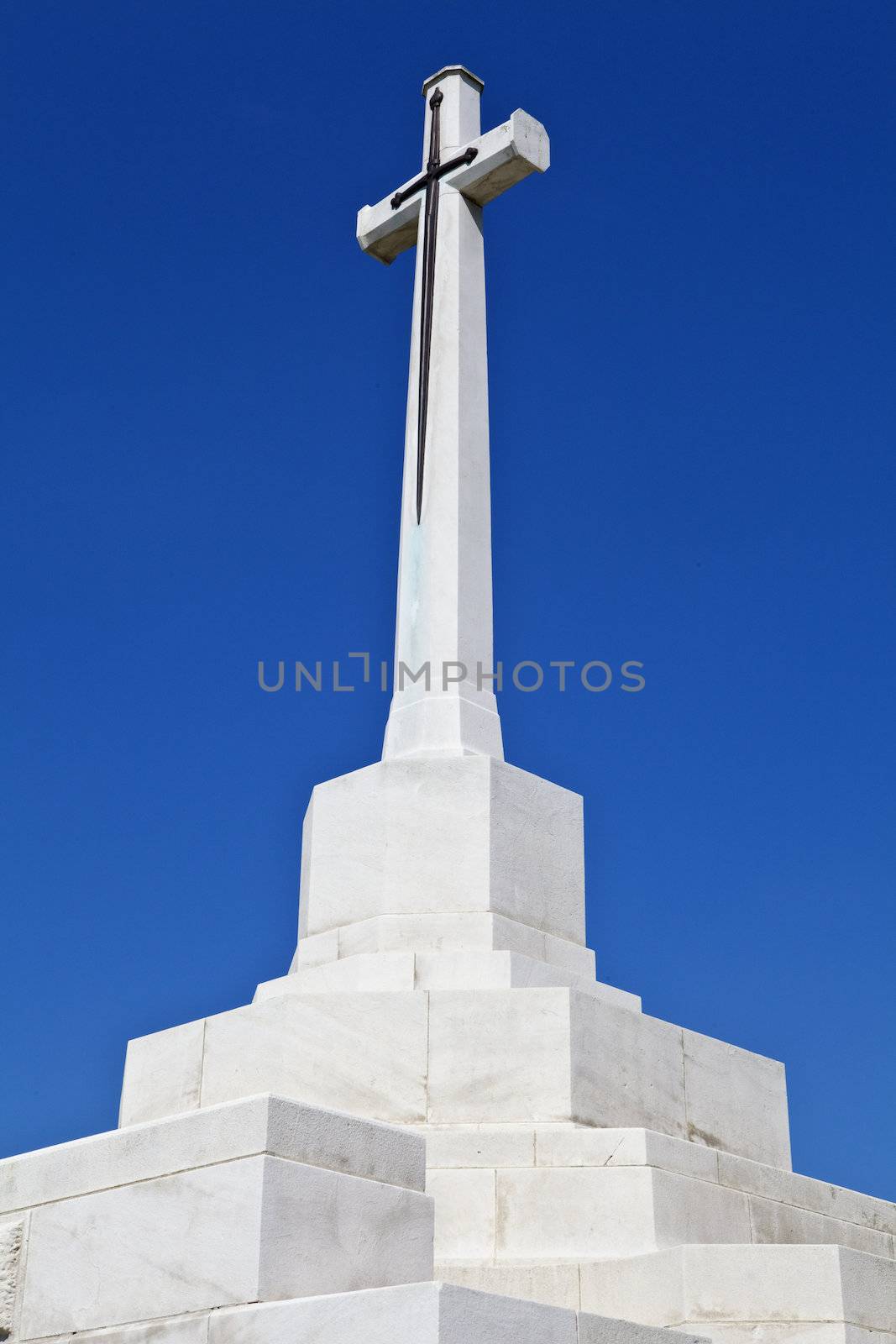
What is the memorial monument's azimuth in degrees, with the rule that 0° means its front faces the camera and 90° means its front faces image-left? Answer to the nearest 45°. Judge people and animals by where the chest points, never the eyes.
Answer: approximately 45°
